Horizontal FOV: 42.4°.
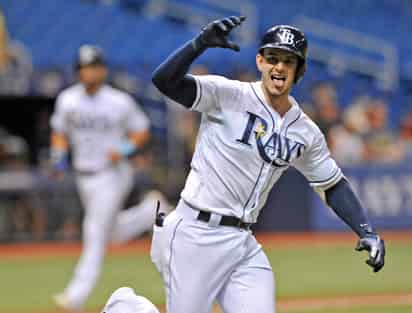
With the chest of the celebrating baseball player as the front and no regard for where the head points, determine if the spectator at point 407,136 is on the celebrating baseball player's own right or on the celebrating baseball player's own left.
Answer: on the celebrating baseball player's own left

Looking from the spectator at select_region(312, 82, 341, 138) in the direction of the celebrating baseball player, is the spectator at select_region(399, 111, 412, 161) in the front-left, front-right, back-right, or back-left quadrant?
back-left

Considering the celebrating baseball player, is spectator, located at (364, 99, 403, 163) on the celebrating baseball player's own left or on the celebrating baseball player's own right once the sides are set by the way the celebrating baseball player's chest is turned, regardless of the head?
on the celebrating baseball player's own left

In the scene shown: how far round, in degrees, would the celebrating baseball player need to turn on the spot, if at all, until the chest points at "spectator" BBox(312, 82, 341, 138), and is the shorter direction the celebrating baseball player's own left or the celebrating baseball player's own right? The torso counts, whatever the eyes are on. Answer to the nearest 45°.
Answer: approximately 135° to the celebrating baseball player's own left
